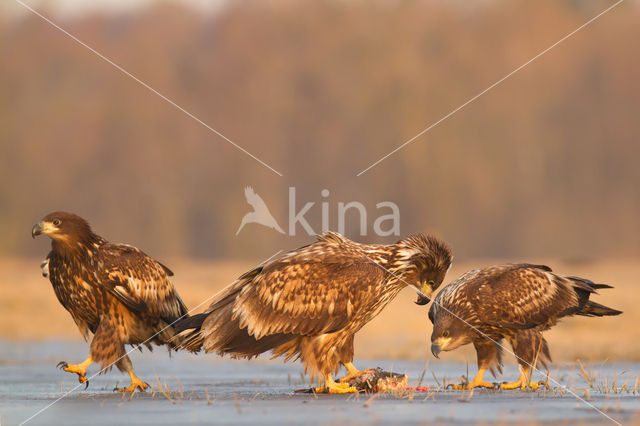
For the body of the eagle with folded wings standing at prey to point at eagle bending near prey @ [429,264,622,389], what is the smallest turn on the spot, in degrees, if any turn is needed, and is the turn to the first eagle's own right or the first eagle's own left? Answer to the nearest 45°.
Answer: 0° — it already faces it

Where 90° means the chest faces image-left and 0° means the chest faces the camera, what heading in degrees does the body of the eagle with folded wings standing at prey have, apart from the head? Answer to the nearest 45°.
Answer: approximately 270°

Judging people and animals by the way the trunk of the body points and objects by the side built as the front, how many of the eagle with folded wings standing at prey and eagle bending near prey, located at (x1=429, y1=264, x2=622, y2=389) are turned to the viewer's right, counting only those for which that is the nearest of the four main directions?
1

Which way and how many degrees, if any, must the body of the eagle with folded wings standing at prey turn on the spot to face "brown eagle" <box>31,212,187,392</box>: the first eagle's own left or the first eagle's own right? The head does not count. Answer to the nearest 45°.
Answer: approximately 180°

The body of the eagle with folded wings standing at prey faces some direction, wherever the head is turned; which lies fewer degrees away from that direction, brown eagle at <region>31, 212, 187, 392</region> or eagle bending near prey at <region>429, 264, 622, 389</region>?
the eagle bending near prey

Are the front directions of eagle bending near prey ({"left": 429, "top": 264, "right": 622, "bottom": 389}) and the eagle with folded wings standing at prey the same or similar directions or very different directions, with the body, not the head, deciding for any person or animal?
very different directions

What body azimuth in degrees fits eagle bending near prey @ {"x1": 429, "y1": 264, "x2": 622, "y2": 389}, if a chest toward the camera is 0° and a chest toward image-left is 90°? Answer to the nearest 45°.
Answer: approximately 90°

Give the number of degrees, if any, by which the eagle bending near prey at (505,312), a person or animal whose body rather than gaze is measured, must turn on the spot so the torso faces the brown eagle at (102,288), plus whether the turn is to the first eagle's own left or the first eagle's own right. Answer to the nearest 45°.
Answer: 0° — it already faces it

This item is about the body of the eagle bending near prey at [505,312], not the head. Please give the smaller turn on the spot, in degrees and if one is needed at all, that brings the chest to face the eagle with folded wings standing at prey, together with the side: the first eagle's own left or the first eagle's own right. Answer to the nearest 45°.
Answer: approximately 45° to the first eagle's own left
